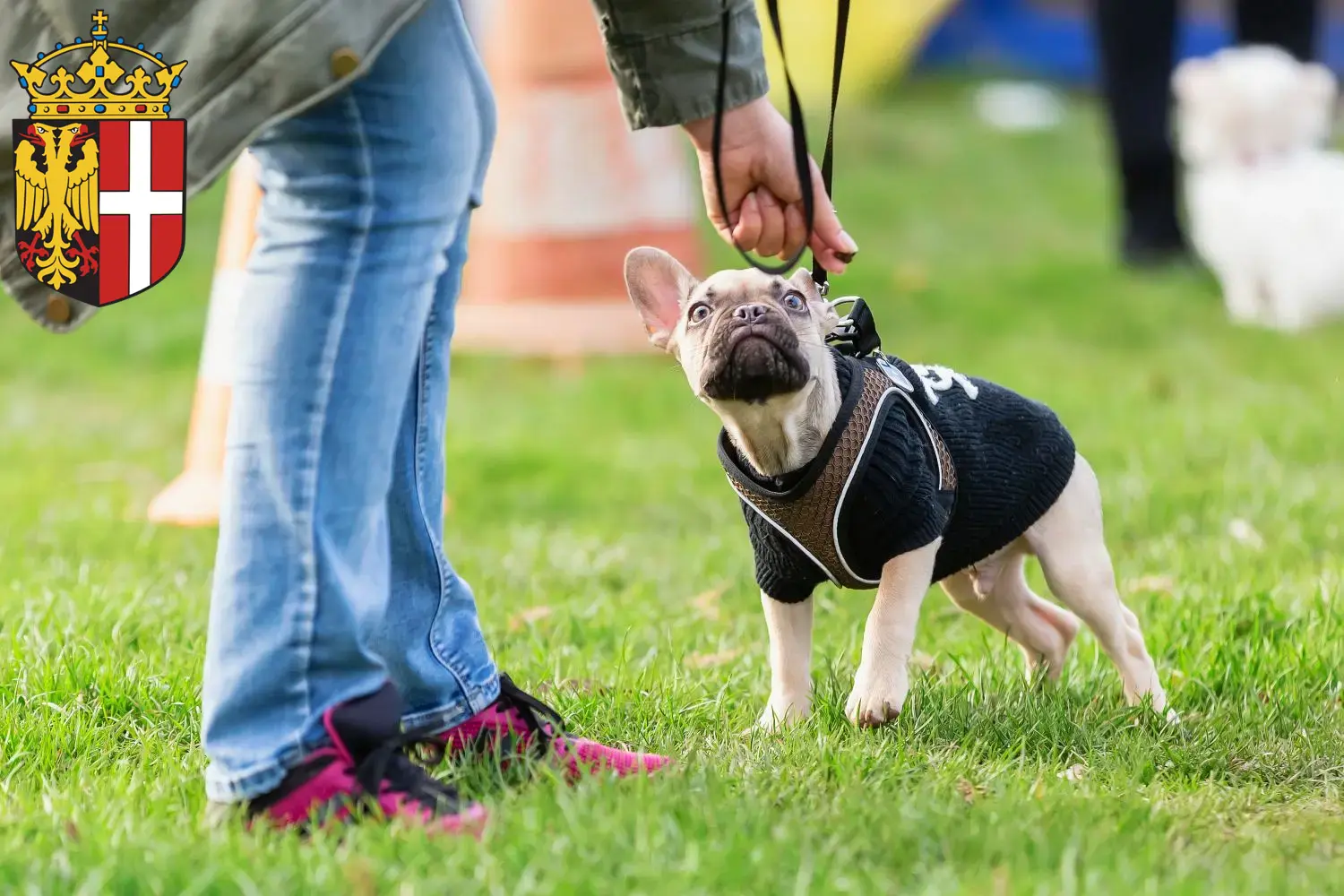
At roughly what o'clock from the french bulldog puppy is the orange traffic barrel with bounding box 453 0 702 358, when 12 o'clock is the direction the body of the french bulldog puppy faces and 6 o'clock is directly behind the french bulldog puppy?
The orange traffic barrel is roughly at 4 o'clock from the french bulldog puppy.

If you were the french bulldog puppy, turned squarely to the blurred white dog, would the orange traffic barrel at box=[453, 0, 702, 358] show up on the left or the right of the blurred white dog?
left

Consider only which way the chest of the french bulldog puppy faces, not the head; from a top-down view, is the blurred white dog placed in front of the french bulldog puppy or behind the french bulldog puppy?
behind

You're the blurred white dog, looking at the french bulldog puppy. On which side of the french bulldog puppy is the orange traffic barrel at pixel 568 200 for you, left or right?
right

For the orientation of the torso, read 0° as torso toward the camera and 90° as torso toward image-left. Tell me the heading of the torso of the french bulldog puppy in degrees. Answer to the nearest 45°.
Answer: approximately 45°
